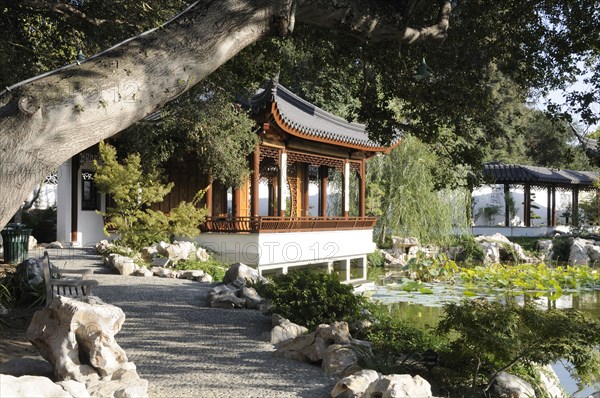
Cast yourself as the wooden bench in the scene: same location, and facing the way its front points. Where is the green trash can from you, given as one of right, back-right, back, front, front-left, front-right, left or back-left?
left

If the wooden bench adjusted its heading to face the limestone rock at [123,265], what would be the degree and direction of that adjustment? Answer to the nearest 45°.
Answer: approximately 90° to its left

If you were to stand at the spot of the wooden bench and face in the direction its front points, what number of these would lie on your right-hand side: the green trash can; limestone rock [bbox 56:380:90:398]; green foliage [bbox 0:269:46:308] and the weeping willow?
1

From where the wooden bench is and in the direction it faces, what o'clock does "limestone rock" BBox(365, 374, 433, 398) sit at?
The limestone rock is roughly at 2 o'clock from the wooden bench.

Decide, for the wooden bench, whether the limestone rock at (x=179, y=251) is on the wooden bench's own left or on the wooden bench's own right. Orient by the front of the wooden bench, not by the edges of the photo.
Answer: on the wooden bench's own left

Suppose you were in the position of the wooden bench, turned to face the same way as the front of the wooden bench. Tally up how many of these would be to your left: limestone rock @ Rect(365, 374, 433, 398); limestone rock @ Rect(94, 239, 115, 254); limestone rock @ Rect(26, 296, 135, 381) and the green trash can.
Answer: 2

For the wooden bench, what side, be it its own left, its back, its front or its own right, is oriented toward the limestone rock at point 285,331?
front

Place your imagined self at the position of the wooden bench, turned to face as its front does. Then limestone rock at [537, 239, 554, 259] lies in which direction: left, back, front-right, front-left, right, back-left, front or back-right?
front-left

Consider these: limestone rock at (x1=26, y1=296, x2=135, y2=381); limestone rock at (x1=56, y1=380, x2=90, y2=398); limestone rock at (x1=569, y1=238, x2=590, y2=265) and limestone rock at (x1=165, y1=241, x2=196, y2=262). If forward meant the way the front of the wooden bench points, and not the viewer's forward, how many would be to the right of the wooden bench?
2

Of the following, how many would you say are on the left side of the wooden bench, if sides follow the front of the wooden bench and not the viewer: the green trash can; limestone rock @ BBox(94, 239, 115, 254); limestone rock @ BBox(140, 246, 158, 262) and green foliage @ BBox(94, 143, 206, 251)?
4

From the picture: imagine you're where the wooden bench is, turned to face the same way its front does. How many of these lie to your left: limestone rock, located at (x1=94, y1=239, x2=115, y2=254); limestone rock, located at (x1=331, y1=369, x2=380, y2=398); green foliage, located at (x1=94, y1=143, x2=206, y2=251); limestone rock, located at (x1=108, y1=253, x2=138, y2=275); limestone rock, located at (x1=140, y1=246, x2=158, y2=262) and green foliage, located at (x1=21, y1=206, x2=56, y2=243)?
5

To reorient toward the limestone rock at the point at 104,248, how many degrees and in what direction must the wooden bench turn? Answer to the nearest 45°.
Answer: approximately 90° to its left

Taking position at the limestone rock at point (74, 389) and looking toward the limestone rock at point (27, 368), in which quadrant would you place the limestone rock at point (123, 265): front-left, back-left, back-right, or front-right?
front-right

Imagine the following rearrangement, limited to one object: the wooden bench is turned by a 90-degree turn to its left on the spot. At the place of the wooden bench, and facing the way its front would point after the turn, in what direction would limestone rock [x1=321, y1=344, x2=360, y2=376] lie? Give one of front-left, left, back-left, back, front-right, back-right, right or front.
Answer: back-right

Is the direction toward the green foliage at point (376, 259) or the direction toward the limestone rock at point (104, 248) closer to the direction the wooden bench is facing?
the green foliage

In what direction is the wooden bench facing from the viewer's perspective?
to the viewer's right

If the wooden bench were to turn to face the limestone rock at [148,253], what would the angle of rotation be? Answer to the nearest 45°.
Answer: approximately 90° to its left

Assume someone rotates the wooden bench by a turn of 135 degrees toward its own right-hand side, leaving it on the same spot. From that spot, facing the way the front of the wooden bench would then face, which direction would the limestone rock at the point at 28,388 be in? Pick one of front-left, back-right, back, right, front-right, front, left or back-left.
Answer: front-left

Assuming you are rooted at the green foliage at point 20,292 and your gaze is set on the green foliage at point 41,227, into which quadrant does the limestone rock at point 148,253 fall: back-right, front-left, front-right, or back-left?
front-right
